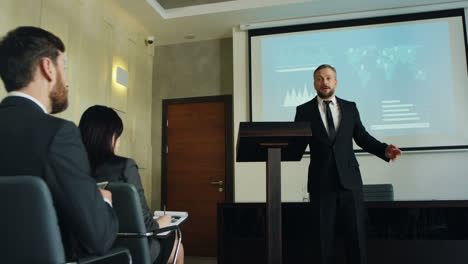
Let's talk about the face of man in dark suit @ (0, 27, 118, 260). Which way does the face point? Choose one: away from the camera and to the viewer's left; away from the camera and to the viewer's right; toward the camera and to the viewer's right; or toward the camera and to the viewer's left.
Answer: away from the camera and to the viewer's right

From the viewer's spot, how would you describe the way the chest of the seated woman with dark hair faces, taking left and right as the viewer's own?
facing away from the viewer and to the right of the viewer

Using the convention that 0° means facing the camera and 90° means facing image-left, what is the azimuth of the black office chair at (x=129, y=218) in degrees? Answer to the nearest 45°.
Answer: approximately 225°

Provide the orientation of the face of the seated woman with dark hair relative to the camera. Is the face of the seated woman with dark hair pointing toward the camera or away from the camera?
away from the camera

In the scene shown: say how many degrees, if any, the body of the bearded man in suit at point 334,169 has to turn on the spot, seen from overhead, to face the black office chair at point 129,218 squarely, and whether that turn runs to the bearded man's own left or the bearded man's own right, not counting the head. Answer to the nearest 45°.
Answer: approximately 45° to the bearded man's own right

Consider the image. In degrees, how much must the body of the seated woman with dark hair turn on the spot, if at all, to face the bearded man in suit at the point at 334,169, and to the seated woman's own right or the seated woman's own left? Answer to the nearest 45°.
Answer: approximately 45° to the seated woman's own right

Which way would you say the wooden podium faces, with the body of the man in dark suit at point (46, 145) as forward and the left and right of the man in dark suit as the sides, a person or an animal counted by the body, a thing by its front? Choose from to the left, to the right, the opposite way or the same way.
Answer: the opposite way

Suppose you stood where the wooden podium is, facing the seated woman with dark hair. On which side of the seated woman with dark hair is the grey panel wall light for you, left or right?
right
